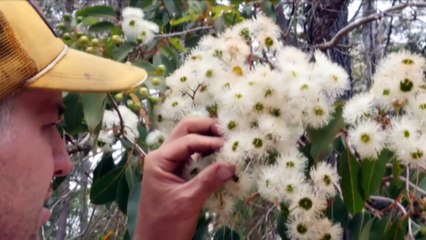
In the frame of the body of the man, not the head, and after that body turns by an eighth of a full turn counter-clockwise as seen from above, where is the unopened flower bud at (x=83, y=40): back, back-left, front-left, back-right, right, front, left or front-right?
front-left

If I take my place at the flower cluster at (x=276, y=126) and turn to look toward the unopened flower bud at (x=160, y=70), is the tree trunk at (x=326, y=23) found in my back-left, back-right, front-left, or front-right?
front-right

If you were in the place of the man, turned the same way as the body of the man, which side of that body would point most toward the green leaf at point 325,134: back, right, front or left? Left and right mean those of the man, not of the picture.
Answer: front

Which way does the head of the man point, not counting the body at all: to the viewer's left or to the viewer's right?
to the viewer's right

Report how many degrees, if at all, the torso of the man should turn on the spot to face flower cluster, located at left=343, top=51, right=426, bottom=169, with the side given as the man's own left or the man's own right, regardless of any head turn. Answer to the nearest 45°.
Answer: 0° — they already face it

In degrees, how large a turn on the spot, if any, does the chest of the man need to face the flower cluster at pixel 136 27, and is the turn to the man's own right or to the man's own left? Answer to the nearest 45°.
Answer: approximately 90° to the man's own left

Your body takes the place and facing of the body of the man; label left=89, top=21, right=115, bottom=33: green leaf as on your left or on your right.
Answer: on your left

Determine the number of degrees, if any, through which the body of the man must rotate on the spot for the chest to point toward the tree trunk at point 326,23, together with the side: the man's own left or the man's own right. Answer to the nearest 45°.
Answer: approximately 45° to the man's own left

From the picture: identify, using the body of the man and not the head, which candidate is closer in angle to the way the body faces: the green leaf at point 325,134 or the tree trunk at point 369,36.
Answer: the green leaf

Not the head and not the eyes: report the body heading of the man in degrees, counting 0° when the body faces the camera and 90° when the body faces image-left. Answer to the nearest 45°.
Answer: approximately 270°

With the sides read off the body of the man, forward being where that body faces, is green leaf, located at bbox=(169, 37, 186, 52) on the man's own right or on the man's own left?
on the man's own left

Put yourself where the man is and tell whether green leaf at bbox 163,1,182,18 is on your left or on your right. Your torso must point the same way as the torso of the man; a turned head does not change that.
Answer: on your left
